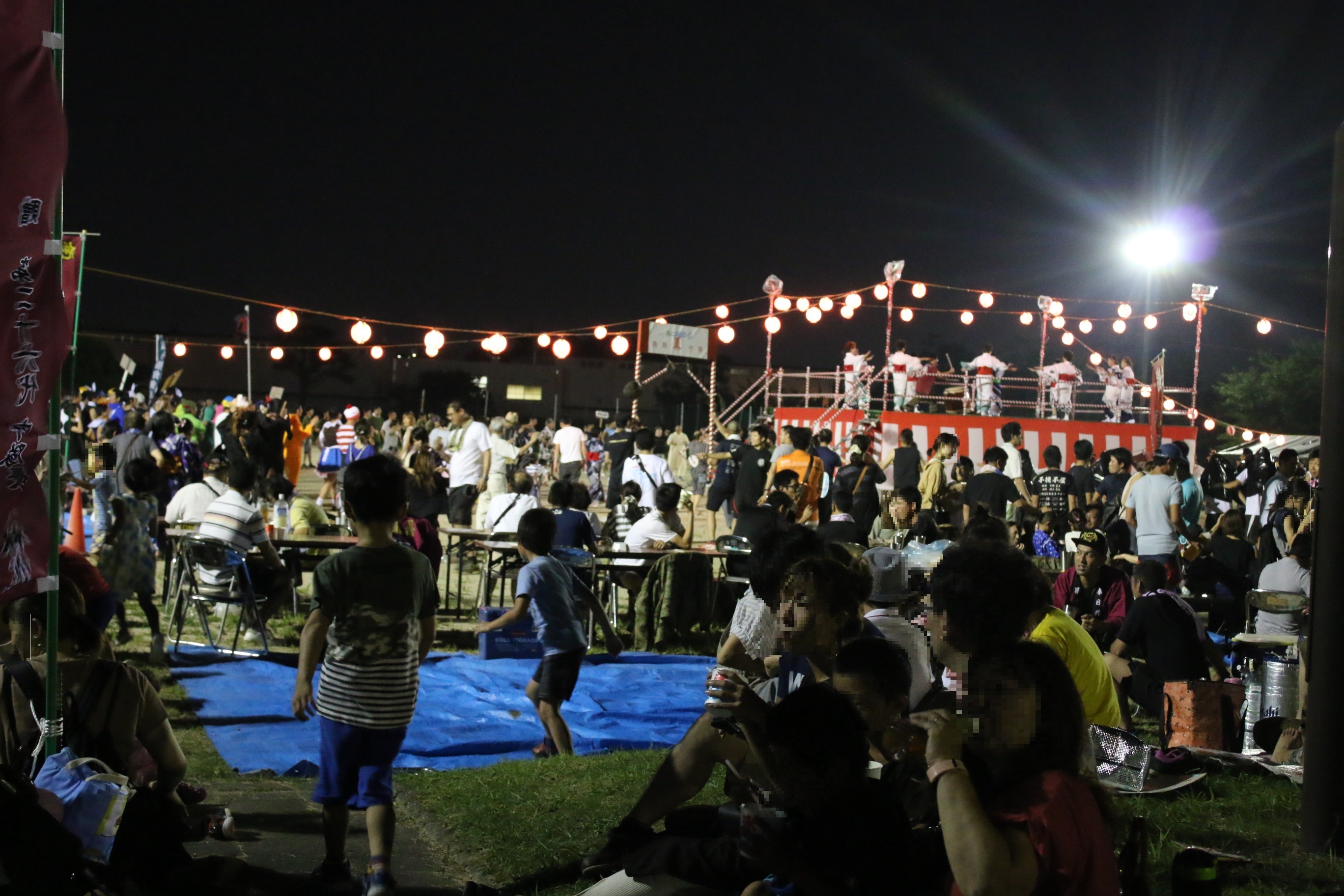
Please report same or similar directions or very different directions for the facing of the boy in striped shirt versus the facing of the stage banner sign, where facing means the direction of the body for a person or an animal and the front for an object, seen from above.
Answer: very different directions

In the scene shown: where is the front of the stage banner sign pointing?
toward the camera

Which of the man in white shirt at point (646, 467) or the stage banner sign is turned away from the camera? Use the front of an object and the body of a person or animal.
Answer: the man in white shirt

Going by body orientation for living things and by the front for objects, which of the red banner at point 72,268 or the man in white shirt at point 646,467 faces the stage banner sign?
the man in white shirt

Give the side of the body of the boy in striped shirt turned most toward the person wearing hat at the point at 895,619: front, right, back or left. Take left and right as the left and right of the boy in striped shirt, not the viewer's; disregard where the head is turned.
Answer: right

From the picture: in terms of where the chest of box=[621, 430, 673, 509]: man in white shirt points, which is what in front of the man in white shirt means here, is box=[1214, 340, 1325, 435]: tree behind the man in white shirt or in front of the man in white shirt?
in front

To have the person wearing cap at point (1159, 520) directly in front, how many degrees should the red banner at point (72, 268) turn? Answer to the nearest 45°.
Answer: approximately 90° to its left

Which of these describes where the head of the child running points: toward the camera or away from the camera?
away from the camera

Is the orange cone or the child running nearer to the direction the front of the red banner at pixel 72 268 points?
the child running

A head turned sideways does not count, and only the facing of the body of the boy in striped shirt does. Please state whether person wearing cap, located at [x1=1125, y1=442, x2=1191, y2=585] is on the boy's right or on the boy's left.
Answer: on the boy's right

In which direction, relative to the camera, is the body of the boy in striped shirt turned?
away from the camera

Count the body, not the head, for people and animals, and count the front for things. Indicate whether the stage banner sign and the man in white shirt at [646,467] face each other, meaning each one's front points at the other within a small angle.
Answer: yes

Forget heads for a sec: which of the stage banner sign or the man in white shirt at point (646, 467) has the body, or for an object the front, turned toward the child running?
the stage banner sign

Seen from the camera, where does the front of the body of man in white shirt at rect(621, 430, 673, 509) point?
away from the camera

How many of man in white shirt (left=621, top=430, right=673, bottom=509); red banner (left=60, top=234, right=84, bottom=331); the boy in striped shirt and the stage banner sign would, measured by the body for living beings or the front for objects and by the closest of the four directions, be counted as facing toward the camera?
2

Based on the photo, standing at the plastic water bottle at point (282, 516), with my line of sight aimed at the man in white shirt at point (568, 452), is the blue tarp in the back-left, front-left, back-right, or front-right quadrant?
back-right

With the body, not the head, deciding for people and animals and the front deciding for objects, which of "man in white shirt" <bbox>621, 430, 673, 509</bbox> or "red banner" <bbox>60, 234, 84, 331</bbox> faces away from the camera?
the man in white shirt

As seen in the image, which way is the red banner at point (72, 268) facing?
toward the camera

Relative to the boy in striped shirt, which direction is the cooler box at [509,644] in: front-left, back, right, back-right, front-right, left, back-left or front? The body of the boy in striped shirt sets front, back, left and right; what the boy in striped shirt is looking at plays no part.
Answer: front

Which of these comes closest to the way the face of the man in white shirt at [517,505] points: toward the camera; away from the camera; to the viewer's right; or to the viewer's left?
away from the camera
